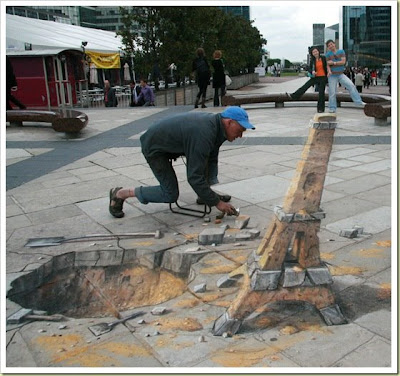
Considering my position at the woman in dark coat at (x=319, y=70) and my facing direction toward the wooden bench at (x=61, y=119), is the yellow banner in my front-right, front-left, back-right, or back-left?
front-right

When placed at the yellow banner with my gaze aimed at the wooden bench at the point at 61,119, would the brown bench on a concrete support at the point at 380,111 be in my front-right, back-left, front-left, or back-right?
front-left

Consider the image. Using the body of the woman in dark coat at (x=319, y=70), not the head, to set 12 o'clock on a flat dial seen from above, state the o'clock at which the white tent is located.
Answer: The white tent is roughly at 4 o'clock from the woman in dark coat.

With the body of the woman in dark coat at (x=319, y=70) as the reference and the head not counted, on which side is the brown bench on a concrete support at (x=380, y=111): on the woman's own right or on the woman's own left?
on the woman's own left

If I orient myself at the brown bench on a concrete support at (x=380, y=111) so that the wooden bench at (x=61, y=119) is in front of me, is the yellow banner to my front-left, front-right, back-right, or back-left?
front-right

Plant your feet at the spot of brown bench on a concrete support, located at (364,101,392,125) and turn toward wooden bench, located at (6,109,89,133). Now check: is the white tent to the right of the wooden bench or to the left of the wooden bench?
right

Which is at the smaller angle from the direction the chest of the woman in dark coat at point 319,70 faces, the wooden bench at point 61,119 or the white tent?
the wooden bench

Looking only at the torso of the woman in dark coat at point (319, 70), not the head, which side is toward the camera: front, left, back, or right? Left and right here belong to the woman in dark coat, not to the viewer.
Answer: front

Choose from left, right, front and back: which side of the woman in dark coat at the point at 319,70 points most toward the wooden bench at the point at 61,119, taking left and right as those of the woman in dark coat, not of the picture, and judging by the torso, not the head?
right
